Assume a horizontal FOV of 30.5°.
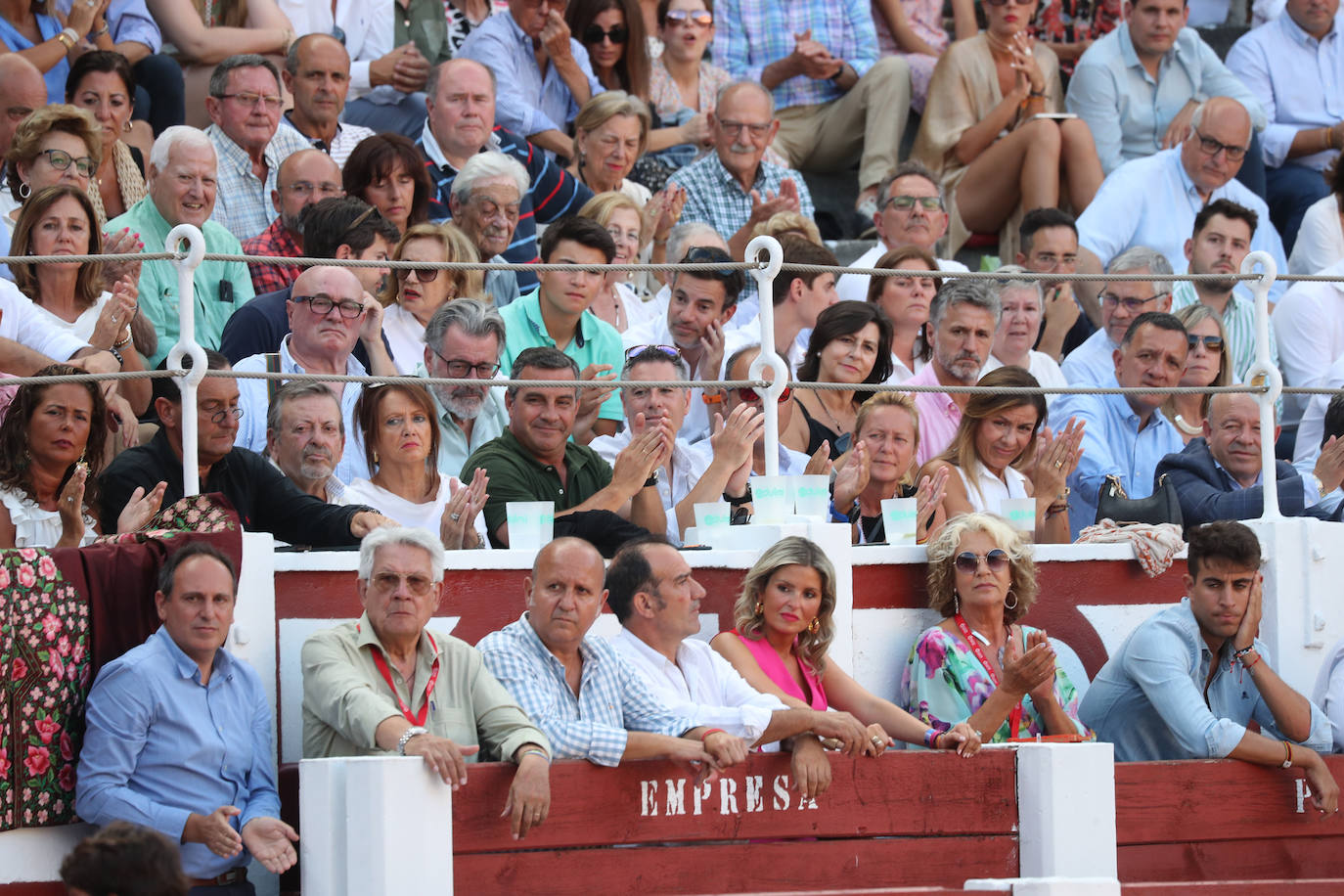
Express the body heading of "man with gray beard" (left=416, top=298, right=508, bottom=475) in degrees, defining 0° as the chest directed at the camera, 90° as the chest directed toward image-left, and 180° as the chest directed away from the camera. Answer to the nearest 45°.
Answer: approximately 315°

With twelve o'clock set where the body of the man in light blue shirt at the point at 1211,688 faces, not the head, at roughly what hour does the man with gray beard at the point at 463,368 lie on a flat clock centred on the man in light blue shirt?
The man with gray beard is roughly at 5 o'clock from the man in light blue shirt.

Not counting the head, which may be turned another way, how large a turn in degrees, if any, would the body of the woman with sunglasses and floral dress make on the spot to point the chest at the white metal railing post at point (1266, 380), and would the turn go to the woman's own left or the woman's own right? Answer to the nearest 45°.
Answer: approximately 90° to the woman's own left

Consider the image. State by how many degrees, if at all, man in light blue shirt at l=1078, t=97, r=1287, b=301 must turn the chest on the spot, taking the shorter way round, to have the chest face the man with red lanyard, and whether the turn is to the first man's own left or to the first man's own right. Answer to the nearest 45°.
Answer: approximately 45° to the first man's own right

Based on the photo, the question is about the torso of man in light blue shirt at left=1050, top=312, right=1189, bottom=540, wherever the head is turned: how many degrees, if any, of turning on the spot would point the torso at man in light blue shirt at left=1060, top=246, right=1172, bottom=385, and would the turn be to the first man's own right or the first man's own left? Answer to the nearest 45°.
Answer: approximately 135° to the first man's own left

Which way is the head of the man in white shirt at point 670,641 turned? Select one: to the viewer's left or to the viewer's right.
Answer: to the viewer's right
